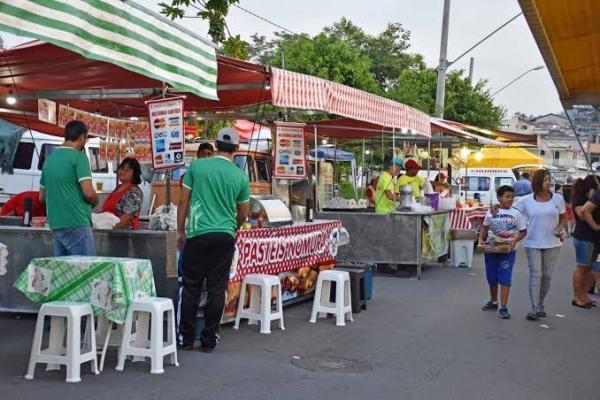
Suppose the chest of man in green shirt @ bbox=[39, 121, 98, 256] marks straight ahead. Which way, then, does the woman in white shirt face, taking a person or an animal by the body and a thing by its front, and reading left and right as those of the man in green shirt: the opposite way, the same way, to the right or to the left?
the opposite way

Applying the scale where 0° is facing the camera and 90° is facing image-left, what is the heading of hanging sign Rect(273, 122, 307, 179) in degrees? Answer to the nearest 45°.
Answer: approximately 0°

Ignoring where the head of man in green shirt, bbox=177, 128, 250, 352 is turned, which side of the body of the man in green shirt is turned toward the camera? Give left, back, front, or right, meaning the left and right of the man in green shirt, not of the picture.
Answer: back

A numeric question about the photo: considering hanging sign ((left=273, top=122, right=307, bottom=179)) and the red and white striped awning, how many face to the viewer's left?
0

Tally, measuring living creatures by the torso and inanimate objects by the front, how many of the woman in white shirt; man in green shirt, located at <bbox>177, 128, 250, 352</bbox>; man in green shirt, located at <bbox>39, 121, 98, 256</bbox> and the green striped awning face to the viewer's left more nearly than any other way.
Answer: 0

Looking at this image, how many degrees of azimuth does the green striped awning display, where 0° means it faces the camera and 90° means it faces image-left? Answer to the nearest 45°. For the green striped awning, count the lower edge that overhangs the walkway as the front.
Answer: approximately 315°

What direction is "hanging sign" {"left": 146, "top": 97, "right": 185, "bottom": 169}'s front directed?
toward the camera

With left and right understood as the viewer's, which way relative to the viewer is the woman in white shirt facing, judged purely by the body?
facing the viewer

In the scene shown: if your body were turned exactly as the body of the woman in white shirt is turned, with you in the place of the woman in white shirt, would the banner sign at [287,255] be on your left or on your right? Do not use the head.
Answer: on your right
